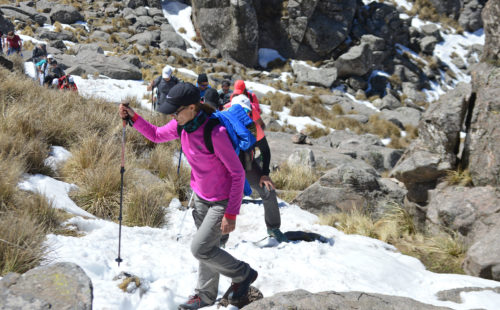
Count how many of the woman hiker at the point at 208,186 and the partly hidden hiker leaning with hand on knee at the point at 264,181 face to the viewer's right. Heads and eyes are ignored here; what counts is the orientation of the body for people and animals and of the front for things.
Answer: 0

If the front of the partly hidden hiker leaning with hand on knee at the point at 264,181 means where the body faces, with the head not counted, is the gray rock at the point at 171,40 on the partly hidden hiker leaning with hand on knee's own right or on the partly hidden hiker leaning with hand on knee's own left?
on the partly hidden hiker leaning with hand on knee's own right

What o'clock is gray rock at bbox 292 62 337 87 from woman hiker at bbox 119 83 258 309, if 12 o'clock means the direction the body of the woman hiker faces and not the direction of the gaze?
The gray rock is roughly at 5 o'clock from the woman hiker.

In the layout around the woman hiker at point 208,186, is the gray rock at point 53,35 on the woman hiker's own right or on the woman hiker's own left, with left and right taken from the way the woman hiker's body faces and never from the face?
on the woman hiker's own right

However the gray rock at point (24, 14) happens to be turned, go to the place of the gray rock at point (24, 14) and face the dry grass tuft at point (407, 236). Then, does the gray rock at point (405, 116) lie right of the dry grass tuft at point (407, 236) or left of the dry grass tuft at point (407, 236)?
left

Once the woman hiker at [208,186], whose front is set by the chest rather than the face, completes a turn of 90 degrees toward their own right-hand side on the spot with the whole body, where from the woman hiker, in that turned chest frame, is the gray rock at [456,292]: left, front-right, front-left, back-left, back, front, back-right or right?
back-right

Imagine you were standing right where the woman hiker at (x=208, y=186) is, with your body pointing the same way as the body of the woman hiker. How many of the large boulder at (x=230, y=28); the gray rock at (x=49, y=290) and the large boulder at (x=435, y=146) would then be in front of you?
1
